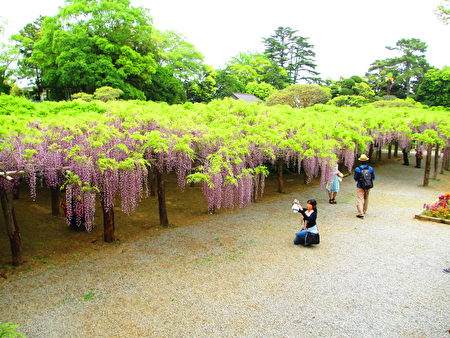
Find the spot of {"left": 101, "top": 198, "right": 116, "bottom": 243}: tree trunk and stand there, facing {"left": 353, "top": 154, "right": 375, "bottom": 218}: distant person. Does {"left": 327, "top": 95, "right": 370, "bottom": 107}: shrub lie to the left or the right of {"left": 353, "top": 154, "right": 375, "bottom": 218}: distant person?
left

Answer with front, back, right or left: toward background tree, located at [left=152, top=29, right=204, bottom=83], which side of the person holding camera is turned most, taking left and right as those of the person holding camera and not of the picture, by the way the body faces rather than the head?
right

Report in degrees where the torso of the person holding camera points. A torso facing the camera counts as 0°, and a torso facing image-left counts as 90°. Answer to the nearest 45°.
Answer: approximately 45°

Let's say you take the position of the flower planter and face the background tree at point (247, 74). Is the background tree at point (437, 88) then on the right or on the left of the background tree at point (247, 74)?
right

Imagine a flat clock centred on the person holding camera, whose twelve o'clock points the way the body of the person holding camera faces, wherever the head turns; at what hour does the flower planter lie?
The flower planter is roughly at 6 o'clock from the person holding camera.

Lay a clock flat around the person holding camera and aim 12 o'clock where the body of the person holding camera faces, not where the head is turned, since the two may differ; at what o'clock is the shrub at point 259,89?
The shrub is roughly at 4 o'clock from the person holding camera.

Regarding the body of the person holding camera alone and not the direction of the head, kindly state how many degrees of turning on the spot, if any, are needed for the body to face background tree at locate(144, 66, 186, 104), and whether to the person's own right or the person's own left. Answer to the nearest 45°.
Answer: approximately 90° to the person's own right

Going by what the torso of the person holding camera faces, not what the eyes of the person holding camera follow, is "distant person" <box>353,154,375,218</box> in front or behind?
behind

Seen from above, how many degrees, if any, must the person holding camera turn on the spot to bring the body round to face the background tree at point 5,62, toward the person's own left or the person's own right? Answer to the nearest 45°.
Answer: approximately 90° to the person's own right

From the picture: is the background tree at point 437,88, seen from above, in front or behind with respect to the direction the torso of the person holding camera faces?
behind

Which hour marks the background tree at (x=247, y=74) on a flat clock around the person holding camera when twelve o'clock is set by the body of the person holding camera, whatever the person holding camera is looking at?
The background tree is roughly at 4 o'clock from the person holding camera.

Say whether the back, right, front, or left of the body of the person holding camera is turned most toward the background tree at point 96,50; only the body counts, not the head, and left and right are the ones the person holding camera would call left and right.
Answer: right

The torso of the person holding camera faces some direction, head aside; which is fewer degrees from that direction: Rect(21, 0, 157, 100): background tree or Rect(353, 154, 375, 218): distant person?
the background tree
